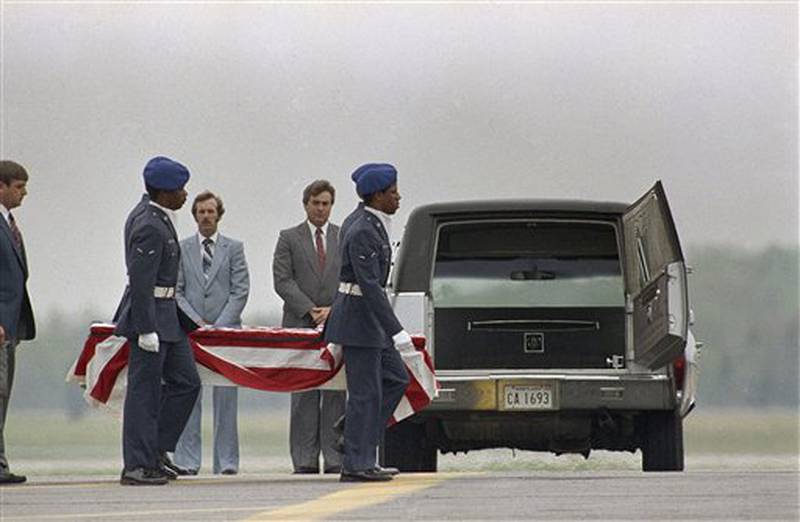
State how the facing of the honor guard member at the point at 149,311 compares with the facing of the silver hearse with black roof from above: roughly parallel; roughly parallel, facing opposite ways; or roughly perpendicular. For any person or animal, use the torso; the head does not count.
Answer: roughly perpendicular

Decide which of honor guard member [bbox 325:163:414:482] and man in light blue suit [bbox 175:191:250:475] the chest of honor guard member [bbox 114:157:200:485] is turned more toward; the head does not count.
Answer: the honor guard member

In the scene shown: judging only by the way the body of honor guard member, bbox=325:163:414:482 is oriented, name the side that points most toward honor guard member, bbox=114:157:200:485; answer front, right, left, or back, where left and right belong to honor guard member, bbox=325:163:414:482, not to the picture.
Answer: back

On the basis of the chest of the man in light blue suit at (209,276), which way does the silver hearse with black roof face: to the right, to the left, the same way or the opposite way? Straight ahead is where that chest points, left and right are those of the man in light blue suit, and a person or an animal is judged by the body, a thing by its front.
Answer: the opposite way

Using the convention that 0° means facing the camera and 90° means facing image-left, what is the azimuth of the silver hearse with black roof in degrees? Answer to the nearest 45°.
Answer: approximately 180°

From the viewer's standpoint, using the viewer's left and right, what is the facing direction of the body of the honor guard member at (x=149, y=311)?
facing to the right of the viewer

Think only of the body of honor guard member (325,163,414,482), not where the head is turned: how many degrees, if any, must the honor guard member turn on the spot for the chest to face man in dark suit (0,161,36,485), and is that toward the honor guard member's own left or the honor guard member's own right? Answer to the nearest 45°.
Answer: approximately 180°

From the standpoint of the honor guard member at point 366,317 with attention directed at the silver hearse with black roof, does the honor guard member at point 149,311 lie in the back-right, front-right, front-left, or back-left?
back-left

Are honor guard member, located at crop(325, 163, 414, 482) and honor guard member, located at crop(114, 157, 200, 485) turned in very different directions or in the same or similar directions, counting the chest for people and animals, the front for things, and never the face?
same or similar directions

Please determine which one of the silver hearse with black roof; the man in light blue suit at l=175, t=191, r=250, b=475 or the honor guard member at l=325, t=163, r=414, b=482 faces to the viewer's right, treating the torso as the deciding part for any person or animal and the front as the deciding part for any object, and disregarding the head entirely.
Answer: the honor guard member

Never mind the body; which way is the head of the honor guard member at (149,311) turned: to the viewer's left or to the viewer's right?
to the viewer's right

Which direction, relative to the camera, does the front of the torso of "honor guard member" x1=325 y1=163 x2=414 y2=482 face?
to the viewer's right

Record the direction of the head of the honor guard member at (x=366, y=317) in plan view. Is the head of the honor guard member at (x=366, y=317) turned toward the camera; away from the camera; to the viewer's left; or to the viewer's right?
to the viewer's right

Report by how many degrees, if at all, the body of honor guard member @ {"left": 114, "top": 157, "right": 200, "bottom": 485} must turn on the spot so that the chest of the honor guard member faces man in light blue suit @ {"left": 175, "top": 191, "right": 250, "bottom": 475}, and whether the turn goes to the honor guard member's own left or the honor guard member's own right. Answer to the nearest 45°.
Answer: approximately 90° to the honor guard member's own left

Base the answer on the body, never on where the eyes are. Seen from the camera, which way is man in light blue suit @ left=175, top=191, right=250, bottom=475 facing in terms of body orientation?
toward the camera

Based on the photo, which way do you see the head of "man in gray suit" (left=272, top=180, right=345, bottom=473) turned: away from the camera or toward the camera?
toward the camera

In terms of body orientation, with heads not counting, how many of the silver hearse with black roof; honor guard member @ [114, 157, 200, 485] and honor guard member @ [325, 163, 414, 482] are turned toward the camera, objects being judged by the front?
0
